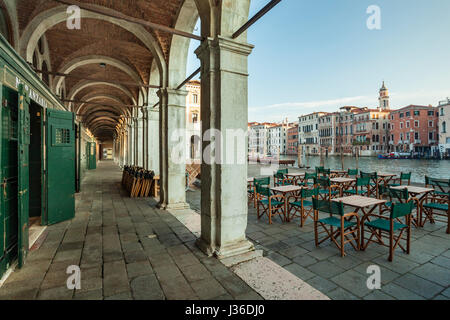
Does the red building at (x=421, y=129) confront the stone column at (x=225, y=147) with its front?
yes

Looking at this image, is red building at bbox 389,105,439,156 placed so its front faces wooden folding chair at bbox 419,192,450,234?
yes

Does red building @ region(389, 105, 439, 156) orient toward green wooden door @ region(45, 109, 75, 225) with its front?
yes

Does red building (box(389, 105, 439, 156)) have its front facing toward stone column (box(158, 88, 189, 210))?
yes

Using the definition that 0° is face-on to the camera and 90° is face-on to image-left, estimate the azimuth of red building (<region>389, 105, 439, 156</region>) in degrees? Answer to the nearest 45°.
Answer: approximately 0°

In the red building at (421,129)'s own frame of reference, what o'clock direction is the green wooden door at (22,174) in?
The green wooden door is roughly at 12 o'clock from the red building.

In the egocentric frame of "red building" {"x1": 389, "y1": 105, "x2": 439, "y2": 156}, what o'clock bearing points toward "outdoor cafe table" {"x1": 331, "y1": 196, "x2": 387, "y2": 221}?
The outdoor cafe table is roughly at 12 o'clock from the red building.

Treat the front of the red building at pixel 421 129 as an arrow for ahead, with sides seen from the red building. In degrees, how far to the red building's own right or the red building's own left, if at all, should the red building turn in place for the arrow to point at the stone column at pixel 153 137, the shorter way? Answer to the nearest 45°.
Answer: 0° — it already faces it

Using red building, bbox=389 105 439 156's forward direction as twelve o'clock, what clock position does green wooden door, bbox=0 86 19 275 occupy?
The green wooden door is roughly at 12 o'clock from the red building.

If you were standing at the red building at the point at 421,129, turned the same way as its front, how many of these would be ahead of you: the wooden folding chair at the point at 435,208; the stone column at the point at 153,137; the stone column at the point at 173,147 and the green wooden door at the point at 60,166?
4
